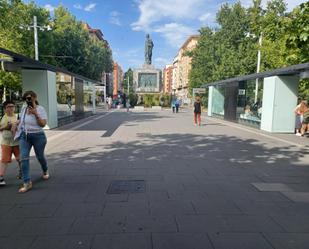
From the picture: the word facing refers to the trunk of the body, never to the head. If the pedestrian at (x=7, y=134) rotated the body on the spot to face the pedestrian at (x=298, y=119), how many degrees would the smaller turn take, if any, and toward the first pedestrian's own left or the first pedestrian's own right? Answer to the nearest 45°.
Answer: approximately 90° to the first pedestrian's own left

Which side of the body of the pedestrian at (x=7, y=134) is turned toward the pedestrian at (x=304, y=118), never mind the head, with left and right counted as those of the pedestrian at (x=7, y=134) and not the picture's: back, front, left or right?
left

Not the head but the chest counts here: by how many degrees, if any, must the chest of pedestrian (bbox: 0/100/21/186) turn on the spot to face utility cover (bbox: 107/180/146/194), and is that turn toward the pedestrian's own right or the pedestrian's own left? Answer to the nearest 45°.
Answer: approximately 45° to the pedestrian's own left

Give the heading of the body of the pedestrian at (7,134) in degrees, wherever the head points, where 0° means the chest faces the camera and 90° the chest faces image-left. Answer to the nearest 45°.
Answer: approximately 0°

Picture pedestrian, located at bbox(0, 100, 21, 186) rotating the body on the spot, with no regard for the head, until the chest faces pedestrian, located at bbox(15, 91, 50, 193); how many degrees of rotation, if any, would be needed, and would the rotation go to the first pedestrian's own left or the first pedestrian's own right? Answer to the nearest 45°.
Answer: approximately 45° to the first pedestrian's own left

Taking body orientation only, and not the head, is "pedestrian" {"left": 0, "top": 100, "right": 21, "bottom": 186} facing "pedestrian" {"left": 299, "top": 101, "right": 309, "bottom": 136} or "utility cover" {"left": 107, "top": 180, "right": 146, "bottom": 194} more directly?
the utility cover

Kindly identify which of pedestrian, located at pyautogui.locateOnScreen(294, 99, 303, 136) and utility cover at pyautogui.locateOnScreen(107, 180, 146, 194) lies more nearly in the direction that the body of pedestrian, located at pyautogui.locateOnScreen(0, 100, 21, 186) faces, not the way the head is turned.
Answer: the utility cover
